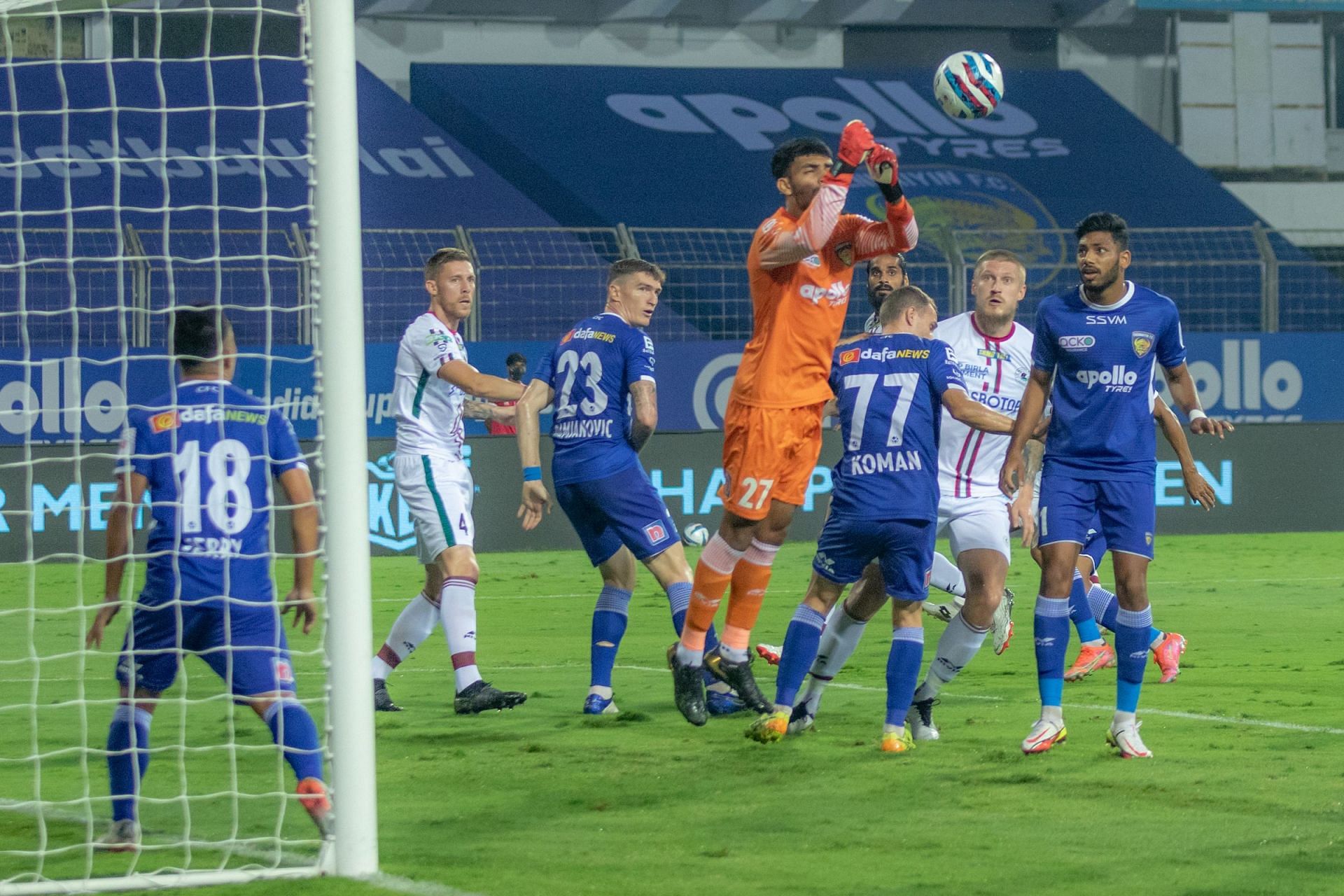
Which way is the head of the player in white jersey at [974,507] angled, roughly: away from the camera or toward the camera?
toward the camera

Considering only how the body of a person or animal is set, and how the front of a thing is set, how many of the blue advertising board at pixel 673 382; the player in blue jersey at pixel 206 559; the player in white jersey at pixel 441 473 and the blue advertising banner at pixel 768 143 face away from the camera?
1

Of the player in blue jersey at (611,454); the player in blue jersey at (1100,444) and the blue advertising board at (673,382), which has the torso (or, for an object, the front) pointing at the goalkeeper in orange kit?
the blue advertising board

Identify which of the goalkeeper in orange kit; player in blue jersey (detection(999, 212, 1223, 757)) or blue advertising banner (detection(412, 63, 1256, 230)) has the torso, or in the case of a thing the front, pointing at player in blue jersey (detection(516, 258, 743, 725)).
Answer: the blue advertising banner

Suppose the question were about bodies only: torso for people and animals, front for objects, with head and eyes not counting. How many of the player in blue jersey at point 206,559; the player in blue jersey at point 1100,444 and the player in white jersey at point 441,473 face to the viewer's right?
1

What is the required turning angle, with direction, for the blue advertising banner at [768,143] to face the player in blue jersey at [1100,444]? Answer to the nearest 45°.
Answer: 0° — it already faces them

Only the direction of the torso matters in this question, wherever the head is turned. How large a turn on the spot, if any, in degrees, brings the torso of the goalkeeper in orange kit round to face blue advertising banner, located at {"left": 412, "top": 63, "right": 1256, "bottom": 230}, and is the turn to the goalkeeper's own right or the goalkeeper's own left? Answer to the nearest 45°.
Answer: approximately 135° to the goalkeeper's own left

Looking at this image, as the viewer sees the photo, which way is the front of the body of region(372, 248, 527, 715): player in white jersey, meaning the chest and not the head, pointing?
to the viewer's right

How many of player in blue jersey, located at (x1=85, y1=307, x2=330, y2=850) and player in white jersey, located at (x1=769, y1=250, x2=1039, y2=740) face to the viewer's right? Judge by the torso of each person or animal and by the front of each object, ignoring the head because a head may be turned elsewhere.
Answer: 0

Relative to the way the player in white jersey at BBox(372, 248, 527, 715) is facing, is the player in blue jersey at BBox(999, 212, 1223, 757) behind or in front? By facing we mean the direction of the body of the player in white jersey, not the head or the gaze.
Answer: in front

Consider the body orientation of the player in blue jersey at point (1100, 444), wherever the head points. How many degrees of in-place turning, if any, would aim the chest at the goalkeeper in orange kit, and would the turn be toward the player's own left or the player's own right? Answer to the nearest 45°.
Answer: approximately 90° to the player's own right

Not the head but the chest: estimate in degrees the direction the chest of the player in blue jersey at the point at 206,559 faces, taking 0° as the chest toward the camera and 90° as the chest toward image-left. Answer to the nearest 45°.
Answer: approximately 180°

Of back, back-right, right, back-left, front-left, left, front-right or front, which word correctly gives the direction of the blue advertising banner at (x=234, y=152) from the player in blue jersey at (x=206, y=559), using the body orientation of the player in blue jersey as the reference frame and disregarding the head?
front

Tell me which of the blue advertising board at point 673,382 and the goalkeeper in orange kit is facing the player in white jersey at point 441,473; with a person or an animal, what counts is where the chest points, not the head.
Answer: the blue advertising board

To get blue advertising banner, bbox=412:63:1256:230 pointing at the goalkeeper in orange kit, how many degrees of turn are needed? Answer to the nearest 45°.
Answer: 0° — it already faces them

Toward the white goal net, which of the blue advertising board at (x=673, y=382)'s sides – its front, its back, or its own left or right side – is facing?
front

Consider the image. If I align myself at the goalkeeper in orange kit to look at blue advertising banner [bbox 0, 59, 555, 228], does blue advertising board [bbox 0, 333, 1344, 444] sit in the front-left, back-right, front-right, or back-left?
front-right

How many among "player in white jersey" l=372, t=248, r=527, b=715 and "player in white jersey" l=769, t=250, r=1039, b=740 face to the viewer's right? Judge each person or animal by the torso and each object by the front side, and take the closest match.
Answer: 1

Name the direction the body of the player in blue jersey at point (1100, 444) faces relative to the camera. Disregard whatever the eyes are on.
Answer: toward the camera

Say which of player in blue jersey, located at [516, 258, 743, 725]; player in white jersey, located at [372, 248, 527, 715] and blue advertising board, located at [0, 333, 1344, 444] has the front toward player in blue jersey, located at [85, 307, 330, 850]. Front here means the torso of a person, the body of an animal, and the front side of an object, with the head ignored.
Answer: the blue advertising board

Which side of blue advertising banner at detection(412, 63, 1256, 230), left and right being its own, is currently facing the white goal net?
front
